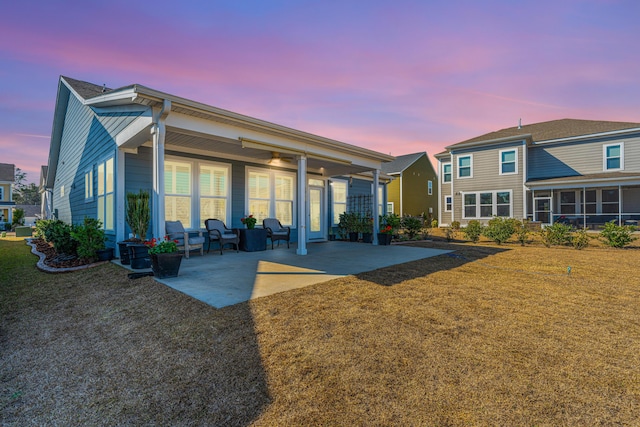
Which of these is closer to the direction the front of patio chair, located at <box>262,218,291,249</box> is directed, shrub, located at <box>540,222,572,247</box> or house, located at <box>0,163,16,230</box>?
the shrub

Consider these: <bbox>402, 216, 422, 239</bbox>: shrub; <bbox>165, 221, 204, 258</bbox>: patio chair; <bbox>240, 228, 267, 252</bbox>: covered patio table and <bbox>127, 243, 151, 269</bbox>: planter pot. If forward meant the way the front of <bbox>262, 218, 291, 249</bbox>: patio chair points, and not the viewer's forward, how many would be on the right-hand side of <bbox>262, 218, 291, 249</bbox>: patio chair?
3

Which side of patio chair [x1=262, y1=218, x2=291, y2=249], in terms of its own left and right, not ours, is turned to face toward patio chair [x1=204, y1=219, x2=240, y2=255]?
right

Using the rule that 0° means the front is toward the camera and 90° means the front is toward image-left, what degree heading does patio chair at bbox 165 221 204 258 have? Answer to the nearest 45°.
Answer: approximately 315°

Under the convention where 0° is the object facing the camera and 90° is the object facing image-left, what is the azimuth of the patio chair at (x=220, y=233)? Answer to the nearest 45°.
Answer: approximately 315°

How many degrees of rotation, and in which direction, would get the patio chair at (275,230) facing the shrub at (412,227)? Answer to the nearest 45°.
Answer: approximately 90° to its left
